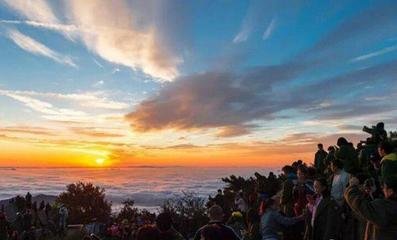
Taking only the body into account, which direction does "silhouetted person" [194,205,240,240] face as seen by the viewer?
away from the camera

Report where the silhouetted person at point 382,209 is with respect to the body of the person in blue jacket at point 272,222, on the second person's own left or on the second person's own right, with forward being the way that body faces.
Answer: on the second person's own right

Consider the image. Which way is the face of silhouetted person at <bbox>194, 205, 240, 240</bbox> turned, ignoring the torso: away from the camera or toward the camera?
away from the camera

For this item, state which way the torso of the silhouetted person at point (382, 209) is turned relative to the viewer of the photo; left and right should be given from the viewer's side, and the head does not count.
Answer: facing away from the viewer and to the left of the viewer

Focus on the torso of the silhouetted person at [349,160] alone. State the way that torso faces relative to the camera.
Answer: to the viewer's left

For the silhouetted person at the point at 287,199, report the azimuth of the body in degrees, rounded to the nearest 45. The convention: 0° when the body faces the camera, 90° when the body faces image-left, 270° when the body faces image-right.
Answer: approximately 90°

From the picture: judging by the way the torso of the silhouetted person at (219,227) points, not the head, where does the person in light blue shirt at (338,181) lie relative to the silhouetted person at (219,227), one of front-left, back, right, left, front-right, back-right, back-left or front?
front-right
